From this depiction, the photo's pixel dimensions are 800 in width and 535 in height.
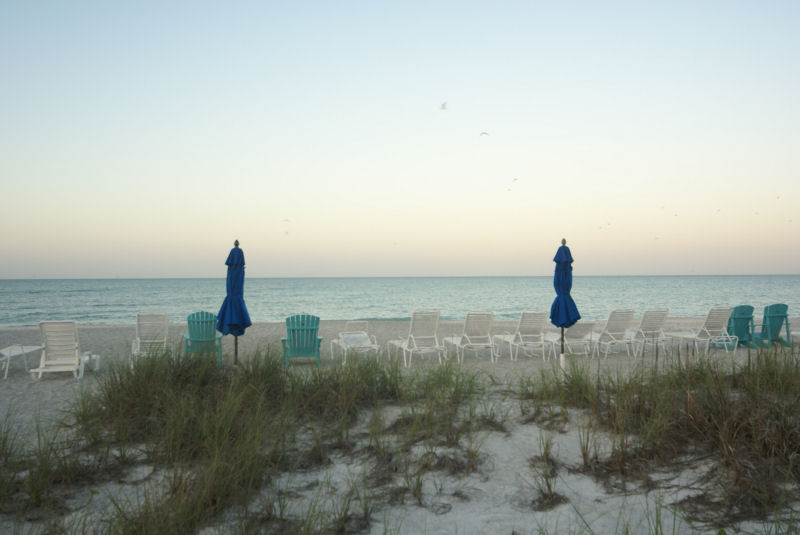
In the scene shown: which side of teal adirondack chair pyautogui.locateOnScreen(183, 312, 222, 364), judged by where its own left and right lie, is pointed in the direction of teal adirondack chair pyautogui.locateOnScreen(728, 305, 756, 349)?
right

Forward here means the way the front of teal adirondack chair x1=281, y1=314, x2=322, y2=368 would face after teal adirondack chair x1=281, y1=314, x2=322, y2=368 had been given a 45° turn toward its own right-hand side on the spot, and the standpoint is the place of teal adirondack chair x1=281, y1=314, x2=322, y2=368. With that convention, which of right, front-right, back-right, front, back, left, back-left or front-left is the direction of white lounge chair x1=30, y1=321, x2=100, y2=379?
back-left

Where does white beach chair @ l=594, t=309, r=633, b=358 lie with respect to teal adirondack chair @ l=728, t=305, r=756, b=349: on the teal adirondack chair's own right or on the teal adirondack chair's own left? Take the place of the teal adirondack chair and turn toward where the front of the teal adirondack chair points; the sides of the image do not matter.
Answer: on the teal adirondack chair's own left

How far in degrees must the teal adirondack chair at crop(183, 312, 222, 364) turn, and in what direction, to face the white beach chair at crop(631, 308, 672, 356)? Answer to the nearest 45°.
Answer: approximately 90° to its right

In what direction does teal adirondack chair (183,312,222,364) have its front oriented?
away from the camera

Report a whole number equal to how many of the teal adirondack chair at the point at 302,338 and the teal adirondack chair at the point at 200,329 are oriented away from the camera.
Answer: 2

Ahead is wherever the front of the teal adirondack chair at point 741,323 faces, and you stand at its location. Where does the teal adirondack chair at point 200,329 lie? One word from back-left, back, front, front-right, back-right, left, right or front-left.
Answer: left

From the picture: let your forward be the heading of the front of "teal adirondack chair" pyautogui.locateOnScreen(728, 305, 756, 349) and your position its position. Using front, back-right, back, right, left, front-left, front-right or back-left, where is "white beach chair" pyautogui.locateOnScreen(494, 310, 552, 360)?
left

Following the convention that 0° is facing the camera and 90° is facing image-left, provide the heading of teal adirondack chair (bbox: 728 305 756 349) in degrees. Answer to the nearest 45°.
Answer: approximately 135°

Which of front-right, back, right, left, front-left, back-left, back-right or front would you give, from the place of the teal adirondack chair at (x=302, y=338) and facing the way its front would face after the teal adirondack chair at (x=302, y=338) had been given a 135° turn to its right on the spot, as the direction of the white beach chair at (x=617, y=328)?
front-left

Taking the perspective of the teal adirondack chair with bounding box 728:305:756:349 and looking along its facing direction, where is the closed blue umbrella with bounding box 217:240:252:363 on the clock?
The closed blue umbrella is roughly at 9 o'clock from the teal adirondack chair.

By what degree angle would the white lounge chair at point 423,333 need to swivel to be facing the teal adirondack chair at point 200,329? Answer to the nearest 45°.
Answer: approximately 45° to its left

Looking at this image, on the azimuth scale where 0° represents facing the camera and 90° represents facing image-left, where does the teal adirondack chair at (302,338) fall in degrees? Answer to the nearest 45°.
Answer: approximately 180°

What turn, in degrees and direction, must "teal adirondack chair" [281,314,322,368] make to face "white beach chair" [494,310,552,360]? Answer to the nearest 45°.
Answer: approximately 90° to its right

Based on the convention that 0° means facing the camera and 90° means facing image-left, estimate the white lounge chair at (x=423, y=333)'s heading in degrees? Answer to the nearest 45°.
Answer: approximately 135°
